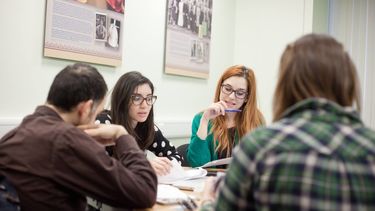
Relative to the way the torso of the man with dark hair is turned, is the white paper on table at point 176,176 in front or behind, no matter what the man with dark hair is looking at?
in front

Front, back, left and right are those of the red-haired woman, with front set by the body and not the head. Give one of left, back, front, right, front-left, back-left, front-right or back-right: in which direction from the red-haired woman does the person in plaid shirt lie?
front

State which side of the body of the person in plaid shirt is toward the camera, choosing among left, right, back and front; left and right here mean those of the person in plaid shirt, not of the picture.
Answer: back

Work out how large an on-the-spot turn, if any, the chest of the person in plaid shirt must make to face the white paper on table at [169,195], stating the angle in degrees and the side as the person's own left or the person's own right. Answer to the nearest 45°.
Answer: approximately 45° to the person's own left

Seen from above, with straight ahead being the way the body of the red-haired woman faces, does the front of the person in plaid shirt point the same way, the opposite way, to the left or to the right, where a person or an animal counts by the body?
the opposite way

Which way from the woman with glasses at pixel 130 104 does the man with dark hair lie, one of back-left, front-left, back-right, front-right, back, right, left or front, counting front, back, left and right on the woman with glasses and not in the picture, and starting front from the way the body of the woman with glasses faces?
front-right

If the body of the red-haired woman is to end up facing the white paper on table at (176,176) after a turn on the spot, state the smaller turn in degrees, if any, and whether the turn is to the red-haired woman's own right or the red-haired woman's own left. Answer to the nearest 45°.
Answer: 0° — they already face it

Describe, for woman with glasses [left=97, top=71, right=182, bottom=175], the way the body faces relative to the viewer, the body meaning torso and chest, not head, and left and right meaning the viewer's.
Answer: facing the viewer and to the right of the viewer

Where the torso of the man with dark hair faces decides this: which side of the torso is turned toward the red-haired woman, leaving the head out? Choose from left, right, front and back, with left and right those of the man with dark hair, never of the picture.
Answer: front

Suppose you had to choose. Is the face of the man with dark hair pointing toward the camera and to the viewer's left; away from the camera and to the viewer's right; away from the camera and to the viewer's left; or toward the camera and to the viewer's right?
away from the camera and to the viewer's right

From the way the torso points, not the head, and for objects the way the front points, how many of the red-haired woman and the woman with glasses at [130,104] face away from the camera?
0

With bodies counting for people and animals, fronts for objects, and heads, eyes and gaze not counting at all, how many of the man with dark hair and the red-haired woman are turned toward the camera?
1

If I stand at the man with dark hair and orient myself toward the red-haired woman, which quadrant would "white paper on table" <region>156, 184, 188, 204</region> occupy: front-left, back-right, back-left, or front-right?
front-right

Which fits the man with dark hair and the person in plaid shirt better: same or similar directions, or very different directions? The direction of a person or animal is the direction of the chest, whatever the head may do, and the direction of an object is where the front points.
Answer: same or similar directions

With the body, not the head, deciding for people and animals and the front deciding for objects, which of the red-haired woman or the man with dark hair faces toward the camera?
the red-haired woman

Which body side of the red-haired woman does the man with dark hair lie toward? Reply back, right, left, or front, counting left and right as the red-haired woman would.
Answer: front

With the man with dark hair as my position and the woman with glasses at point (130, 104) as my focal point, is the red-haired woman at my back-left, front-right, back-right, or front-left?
front-right

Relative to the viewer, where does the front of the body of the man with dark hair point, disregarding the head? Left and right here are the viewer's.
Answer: facing away from the viewer and to the right of the viewer

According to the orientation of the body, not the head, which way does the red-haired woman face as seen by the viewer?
toward the camera
